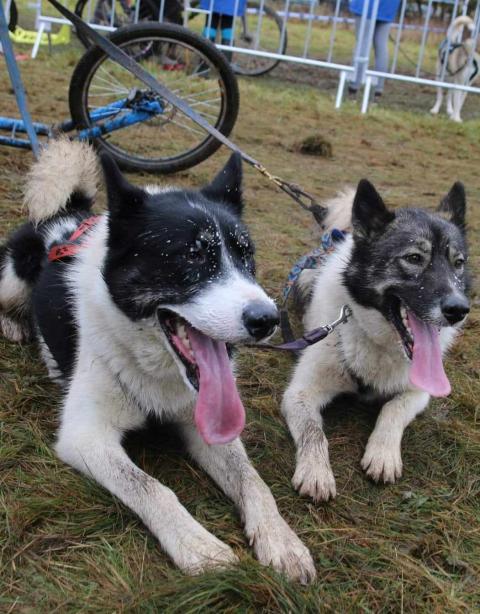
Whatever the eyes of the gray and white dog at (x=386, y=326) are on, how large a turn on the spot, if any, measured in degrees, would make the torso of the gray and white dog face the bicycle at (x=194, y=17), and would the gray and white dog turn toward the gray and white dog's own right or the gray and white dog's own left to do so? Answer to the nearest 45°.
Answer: approximately 180°

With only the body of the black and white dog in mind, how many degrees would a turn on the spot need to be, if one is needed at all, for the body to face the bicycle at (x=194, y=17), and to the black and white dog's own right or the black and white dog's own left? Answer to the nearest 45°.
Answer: approximately 135° to the black and white dog's own left

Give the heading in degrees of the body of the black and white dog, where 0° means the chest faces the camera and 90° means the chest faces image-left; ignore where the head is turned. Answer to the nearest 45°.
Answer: approximately 315°

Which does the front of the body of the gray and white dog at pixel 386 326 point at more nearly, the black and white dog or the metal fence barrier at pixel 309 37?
the black and white dog

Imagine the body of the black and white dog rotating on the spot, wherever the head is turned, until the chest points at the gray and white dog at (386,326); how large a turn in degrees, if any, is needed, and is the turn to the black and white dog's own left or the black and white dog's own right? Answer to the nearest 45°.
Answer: approximately 90° to the black and white dog's own left

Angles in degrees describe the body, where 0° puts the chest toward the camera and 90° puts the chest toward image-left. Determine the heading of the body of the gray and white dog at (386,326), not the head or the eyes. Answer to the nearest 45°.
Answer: approximately 315°

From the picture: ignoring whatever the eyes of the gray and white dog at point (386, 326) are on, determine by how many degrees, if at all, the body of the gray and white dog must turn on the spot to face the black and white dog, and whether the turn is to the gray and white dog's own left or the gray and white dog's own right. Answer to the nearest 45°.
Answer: approximately 90° to the gray and white dog's own right

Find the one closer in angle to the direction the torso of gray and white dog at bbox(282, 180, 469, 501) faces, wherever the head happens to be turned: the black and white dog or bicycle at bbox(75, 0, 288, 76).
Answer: the black and white dog

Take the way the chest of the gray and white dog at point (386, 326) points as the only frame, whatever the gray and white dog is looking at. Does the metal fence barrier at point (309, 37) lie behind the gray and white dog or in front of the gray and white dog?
behind
